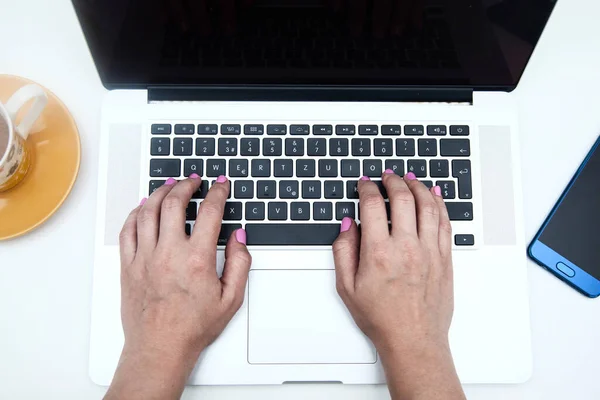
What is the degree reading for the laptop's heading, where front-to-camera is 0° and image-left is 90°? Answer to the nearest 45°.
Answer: approximately 0°
